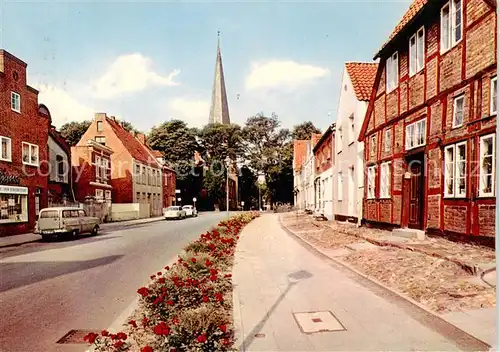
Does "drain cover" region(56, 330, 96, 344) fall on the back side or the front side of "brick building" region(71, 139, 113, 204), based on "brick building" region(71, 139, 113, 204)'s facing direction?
on the front side

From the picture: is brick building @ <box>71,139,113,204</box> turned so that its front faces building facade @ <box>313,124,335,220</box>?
yes

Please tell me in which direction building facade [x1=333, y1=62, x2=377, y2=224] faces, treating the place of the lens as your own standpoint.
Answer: facing the viewer and to the left of the viewer

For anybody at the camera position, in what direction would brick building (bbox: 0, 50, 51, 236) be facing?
facing the viewer and to the right of the viewer

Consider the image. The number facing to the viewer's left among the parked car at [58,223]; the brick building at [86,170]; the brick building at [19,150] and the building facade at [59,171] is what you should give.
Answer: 0

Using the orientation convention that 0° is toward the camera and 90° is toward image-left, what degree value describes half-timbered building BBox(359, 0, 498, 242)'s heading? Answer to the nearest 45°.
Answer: approximately 45°

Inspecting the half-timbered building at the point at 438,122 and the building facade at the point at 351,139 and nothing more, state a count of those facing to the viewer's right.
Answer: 0

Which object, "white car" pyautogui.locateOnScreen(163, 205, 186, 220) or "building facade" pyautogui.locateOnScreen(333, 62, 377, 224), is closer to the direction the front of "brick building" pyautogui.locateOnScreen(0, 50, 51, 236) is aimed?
the building facade

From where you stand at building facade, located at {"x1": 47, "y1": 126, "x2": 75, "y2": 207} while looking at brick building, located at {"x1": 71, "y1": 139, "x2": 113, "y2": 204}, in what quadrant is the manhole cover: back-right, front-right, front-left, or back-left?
back-right

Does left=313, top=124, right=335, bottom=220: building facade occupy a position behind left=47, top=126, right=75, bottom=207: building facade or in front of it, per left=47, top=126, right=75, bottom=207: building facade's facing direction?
in front

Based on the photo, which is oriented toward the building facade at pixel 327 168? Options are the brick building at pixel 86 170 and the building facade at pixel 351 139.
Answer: the brick building

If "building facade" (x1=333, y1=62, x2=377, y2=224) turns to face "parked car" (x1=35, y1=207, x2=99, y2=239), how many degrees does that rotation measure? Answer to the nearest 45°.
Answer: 0° — it already faces it

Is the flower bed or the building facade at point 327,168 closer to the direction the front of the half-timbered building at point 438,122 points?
the flower bed
